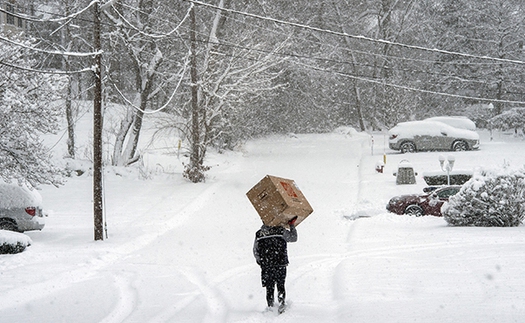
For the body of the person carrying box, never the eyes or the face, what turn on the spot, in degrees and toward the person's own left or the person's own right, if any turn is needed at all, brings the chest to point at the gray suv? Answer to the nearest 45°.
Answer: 0° — they already face it

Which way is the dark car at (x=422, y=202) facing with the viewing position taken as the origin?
facing to the left of the viewer

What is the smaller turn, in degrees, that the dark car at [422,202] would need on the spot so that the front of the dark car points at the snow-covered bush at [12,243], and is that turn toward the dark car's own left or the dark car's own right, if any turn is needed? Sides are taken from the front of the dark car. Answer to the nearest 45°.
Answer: approximately 45° to the dark car's own left

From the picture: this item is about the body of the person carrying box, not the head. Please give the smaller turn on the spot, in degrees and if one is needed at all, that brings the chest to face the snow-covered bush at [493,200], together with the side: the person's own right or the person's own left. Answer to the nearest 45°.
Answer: approximately 45° to the person's own right

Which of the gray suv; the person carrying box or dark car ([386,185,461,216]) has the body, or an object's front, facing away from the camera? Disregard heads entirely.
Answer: the person carrying box

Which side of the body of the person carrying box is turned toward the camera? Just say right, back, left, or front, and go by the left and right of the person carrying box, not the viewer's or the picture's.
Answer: back

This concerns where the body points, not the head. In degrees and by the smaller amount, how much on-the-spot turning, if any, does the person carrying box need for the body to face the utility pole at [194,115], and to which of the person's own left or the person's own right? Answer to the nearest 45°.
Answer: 0° — they already face it
